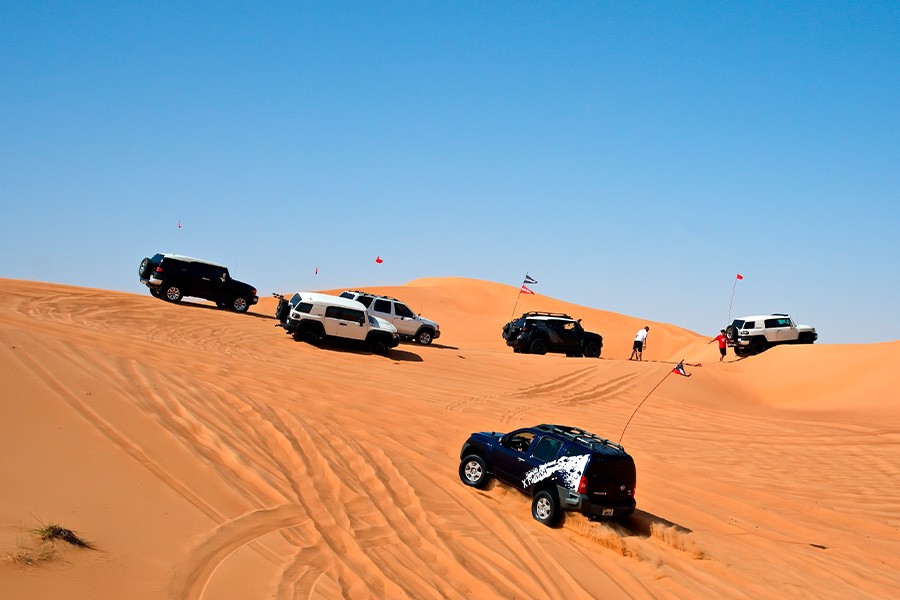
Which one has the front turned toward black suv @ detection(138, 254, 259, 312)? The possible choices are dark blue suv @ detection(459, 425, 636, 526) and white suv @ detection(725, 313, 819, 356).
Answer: dark blue suv @ detection(459, 425, 636, 526)

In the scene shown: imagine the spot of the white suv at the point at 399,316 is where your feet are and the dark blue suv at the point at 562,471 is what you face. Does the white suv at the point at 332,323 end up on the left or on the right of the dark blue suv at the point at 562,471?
right

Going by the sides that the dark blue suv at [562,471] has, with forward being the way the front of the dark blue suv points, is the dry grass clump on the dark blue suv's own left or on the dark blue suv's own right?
on the dark blue suv's own left

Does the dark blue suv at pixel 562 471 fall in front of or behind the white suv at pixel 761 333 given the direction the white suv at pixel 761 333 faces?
behind

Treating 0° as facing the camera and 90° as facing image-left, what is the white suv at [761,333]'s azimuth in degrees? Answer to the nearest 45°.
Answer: approximately 225°

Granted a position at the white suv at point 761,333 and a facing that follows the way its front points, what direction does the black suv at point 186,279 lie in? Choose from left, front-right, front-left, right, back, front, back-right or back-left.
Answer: back

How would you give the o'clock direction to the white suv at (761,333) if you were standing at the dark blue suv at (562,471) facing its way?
The white suv is roughly at 2 o'clock from the dark blue suv.

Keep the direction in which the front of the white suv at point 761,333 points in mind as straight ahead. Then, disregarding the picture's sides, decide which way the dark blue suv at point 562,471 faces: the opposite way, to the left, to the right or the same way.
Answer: to the left

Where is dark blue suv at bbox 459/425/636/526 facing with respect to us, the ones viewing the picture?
facing away from the viewer and to the left of the viewer

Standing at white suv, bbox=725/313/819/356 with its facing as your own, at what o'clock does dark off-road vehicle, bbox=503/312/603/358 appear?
The dark off-road vehicle is roughly at 6 o'clock from the white suv.

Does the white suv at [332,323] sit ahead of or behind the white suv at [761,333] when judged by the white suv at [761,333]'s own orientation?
behind

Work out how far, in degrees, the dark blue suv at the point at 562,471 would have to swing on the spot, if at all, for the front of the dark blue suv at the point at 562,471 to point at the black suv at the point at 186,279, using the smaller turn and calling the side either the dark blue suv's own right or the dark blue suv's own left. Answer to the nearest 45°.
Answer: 0° — it already faces it

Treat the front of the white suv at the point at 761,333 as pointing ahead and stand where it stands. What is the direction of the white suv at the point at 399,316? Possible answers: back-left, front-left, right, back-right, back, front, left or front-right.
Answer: back

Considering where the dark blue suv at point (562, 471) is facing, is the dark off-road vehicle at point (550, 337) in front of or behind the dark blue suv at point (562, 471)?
in front
